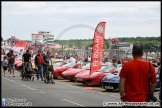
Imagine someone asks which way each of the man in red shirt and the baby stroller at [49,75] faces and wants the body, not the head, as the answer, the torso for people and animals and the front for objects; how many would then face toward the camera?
1

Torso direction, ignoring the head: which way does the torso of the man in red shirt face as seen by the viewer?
away from the camera

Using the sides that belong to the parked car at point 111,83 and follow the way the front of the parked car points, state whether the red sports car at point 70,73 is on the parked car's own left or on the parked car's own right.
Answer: on the parked car's own right

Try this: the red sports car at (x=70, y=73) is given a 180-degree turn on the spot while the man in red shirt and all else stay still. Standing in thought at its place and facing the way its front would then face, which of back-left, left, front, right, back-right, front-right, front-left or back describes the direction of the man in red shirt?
back-right

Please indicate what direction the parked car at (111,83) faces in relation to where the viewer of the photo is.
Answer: facing the viewer and to the left of the viewer

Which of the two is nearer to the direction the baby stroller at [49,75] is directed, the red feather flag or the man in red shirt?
the man in red shirt

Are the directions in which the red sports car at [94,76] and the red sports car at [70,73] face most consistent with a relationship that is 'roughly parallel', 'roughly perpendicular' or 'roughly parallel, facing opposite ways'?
roughly parallel

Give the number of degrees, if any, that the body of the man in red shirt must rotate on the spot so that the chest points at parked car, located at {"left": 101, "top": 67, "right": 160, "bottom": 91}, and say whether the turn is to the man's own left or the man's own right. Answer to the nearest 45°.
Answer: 0° — they already face it

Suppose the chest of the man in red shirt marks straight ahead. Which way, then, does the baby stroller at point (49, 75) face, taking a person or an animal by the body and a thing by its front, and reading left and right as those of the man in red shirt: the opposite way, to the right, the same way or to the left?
the opposite way

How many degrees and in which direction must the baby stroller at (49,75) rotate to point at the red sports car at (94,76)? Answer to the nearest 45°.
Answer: approximately 90° to its left

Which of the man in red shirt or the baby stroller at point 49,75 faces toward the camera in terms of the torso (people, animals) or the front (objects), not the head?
the baby stroller

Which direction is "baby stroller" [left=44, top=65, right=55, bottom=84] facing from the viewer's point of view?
toward the camera

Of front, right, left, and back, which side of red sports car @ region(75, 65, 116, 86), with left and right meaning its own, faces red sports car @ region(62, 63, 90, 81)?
right

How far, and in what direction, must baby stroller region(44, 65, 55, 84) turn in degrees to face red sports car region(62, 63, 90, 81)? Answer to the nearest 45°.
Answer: approximately 135° to its left

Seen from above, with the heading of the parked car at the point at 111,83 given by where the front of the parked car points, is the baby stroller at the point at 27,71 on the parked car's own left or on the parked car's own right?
on the parked car's own right
